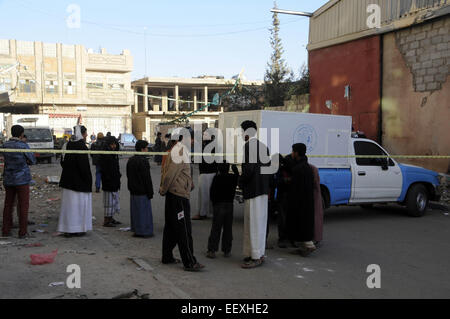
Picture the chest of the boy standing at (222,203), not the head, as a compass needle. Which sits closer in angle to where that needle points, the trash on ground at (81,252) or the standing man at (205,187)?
the standing man

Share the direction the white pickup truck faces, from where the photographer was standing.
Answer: facing to the right of the viewer

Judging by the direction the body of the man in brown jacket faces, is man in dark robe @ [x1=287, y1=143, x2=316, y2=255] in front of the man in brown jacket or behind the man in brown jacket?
in front

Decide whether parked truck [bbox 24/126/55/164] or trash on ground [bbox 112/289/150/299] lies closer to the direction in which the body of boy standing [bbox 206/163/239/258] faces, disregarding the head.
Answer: the parked truck

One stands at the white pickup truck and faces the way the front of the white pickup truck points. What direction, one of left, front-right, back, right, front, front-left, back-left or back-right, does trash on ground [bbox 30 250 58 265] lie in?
back-right

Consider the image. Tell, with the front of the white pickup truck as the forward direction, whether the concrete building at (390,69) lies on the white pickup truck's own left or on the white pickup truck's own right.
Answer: on the white pickup truck's own left

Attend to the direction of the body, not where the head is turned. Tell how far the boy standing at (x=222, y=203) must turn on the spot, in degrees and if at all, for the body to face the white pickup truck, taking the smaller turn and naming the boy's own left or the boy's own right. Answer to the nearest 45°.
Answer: approximately 45° to the boy's own right

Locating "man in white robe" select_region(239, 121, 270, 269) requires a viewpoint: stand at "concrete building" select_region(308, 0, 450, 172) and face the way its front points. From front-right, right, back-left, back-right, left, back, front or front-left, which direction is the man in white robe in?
front-left
